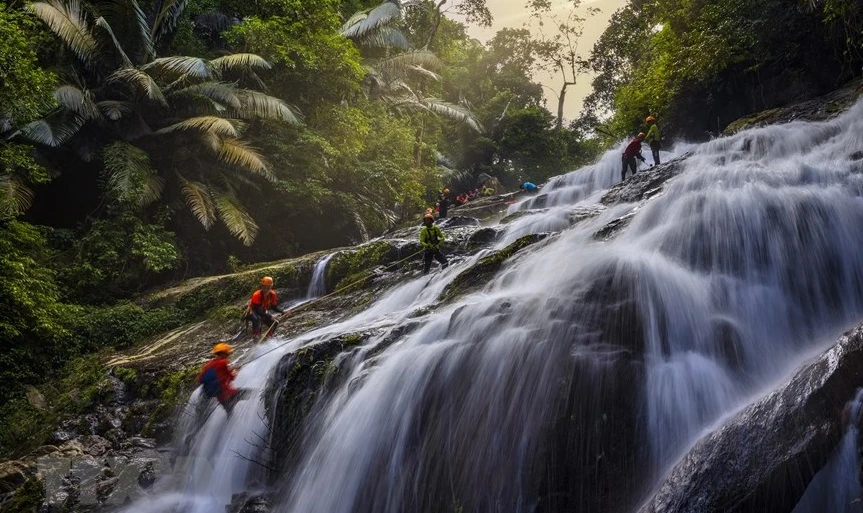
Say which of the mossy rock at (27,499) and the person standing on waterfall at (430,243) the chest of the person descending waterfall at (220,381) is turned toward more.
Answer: the person standing on waterfall

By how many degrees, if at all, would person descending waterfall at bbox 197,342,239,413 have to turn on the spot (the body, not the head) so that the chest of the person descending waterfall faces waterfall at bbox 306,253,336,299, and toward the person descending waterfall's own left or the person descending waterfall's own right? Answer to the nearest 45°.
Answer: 0° — they already face it

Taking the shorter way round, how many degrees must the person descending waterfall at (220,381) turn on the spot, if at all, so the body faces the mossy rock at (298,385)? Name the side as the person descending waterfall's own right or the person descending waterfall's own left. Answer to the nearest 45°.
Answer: approximately 90° to the person descending waterfall's own right

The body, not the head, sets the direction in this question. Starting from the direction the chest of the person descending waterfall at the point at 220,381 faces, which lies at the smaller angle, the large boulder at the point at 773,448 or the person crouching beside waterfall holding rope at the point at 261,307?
the person crouching beside waterfall holding rope

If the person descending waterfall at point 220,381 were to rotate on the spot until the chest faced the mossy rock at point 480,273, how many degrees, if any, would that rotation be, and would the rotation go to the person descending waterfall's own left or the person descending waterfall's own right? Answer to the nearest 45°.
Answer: approximately 45° to the person descending waterfall's own right

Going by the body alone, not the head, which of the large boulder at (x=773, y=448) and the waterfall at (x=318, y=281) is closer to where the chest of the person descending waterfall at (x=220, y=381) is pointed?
the waterfall

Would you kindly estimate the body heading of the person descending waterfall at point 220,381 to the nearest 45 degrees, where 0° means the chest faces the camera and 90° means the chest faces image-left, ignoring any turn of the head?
approximately 225°

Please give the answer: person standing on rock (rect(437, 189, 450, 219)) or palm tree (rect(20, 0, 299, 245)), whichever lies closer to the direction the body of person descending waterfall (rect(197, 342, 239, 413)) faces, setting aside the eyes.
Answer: the person standing on rock

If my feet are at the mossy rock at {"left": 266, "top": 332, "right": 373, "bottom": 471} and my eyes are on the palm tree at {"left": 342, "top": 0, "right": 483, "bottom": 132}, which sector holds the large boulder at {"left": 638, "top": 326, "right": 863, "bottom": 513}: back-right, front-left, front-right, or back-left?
back-right

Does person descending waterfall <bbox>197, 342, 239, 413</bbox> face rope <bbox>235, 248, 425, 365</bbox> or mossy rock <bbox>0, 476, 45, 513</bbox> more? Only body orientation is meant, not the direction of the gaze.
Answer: the rope

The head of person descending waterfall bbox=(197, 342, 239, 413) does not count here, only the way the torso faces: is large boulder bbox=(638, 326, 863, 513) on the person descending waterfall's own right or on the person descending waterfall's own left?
on the person descending waterfall's own right
